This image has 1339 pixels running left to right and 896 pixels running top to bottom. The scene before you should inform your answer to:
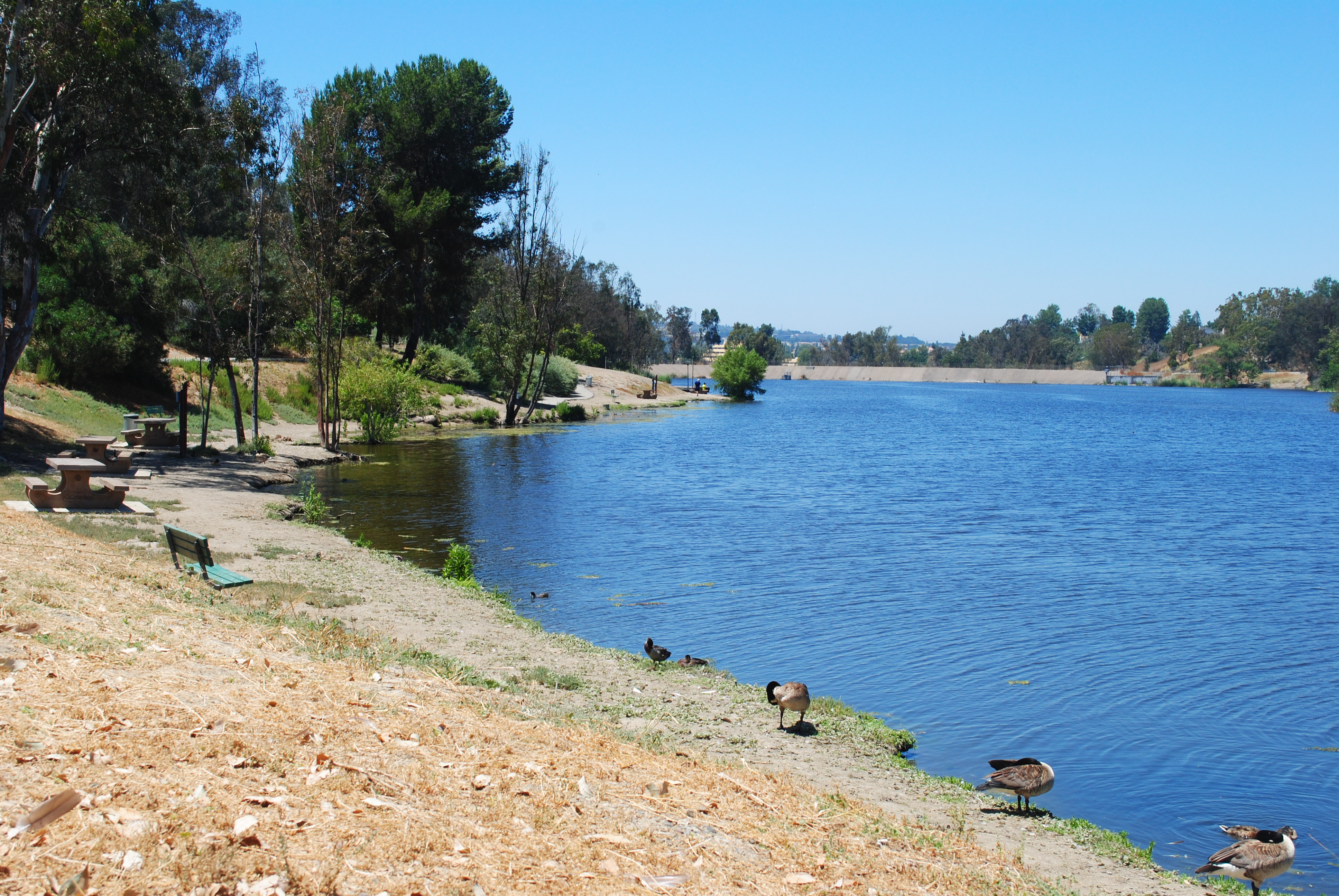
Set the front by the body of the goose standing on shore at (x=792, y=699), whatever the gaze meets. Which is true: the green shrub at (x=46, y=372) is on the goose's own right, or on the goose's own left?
on the goose's own right

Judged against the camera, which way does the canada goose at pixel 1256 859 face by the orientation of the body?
to the viewer's right
